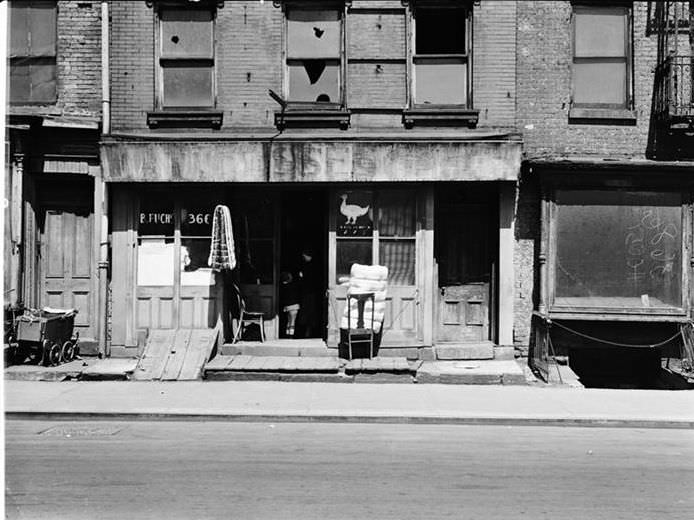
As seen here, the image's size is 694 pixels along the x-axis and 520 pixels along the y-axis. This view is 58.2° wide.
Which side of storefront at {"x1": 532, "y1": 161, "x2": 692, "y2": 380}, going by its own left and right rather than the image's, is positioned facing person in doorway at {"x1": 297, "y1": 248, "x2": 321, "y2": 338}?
right

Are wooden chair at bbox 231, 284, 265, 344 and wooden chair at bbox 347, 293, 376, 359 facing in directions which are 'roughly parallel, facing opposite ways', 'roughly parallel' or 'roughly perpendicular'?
roughly perpendicular

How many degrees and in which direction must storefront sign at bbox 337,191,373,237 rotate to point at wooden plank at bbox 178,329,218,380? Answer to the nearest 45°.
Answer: approximately 90° to its right

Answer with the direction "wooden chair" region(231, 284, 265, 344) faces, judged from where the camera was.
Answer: facing to the right of the viewer
